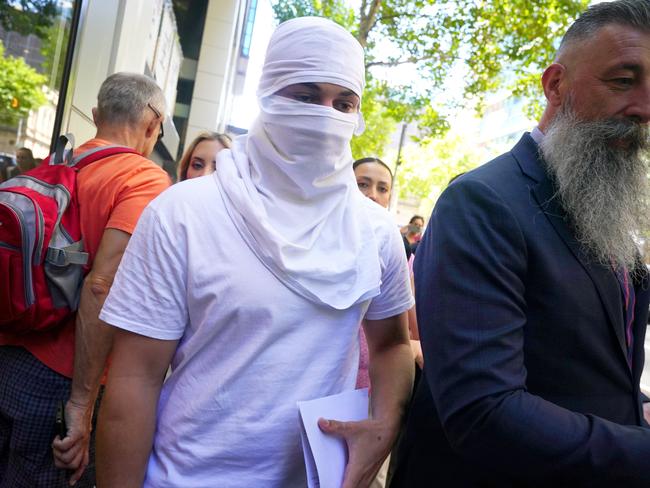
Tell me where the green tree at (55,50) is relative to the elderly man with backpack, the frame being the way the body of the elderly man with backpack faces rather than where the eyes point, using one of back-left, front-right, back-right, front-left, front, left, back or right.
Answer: front-left

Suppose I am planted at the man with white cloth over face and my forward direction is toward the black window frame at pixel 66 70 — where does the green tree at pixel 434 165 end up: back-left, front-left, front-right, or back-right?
front-right

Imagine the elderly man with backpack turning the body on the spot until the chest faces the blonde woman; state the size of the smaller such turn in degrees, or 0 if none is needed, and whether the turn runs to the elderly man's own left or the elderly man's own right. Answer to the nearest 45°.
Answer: approximately 45° to the elderly man's own left

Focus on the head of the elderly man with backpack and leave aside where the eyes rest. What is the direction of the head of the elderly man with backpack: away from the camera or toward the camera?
away from the camera

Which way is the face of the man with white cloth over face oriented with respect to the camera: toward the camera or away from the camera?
toward the camera

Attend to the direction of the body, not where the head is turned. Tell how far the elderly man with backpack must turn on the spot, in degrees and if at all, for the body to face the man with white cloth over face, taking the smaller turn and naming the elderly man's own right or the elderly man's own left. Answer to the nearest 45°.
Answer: approximately 90° to the elderly man's own right

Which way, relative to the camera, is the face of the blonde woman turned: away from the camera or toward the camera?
toward the camera

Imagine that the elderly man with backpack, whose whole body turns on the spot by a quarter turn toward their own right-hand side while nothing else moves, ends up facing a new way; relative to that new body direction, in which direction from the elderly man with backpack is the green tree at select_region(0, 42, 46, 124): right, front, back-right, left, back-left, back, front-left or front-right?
back-left

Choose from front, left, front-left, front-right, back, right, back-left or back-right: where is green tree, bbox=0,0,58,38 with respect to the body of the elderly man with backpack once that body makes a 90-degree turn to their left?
front-right

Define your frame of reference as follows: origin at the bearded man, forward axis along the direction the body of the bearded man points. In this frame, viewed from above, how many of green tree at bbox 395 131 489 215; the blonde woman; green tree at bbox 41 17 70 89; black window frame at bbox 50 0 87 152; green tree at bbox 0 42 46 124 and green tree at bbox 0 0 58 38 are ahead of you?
0

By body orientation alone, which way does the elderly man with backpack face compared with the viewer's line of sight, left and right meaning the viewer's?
facing away from the viewer and to the right of the viewer
